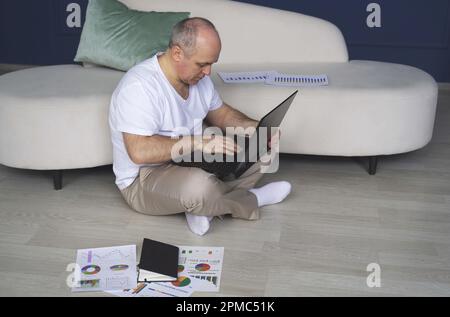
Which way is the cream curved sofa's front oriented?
toward the camera

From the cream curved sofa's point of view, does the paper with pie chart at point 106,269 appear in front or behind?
in front
